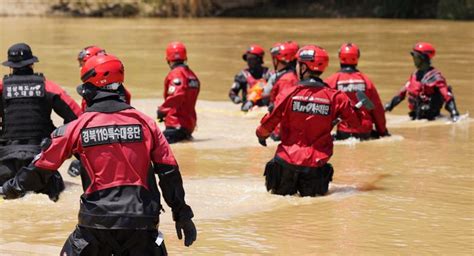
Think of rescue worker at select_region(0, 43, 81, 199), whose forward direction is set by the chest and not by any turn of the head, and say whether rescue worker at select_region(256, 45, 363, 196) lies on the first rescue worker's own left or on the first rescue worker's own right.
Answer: on the first rescue worker's own right

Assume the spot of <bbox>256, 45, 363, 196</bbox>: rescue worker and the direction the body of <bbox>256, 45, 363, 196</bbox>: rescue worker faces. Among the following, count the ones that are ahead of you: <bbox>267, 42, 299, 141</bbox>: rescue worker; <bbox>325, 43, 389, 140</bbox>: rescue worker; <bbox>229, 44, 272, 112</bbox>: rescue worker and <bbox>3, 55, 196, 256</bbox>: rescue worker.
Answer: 3

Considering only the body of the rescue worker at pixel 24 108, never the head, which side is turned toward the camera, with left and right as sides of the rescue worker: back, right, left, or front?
back

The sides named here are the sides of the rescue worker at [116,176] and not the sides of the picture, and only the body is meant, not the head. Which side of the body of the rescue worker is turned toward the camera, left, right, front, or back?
back

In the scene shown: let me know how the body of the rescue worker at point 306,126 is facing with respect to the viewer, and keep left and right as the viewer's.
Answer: facing away from the viewer

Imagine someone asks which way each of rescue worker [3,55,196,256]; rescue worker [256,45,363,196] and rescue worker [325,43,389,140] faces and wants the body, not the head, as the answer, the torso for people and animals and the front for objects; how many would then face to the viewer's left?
0

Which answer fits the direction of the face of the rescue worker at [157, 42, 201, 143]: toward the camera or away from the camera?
away from the camera

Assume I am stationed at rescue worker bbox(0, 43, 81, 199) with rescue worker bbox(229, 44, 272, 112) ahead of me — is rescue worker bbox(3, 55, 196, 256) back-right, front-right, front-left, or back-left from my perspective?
back-right

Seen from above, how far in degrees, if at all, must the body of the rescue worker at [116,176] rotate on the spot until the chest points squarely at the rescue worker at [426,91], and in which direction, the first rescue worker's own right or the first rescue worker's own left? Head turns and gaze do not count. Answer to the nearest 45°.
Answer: approximately 45° to the first rescue worker's own right

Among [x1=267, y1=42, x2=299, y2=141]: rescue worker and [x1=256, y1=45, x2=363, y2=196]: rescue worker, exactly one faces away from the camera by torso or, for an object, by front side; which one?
[x1=256, y1=45, x2=363, y2=196]: rescue worker

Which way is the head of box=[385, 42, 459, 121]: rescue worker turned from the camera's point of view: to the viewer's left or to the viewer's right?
to the viewer's left
